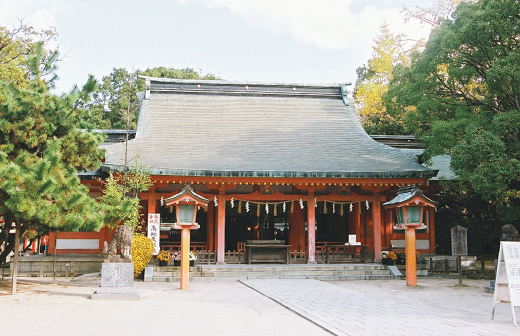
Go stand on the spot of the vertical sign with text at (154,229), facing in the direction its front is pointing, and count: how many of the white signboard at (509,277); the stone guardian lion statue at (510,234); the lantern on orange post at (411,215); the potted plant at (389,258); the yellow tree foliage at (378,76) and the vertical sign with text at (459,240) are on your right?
0

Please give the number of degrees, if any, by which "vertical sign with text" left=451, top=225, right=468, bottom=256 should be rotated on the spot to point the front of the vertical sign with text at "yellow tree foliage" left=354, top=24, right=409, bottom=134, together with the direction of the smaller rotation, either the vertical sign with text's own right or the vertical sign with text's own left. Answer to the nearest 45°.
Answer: approximately 180°

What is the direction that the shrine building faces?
toward the camera

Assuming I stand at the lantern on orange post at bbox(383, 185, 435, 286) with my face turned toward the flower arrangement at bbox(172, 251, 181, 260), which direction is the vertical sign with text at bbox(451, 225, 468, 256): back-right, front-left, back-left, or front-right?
back-right

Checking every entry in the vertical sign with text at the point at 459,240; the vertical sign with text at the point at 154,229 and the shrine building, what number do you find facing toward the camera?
3

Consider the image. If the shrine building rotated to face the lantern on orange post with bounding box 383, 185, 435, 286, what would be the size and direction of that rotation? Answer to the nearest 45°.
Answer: approximately 45° to its left

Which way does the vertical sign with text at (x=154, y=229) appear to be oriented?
toward the camera

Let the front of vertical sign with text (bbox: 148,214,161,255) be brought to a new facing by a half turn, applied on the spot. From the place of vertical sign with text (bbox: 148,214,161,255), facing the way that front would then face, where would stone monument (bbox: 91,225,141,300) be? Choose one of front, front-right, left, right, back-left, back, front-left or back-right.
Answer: back

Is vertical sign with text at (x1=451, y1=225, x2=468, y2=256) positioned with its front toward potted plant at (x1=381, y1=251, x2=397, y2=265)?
no

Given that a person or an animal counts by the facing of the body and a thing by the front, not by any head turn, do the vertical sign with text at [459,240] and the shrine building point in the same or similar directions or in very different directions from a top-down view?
same or similar directions

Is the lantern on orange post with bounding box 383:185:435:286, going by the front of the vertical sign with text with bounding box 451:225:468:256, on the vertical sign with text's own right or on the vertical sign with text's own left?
on the vertical sign with text's own right

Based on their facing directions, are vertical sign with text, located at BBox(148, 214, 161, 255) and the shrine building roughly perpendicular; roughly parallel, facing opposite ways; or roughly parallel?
roughly parallel

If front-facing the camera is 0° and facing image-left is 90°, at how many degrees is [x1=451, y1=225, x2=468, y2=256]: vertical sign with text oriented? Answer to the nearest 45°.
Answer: approximately 0°
